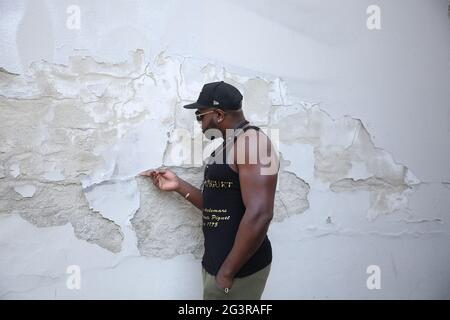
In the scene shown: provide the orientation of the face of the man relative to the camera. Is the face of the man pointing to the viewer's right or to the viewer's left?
to the viewer's left

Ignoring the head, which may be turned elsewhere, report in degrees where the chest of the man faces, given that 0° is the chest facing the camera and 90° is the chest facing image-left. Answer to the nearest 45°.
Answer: approximately 90°
